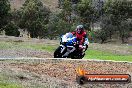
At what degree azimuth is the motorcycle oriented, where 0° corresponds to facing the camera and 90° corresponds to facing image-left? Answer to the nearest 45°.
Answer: approximately 45°
